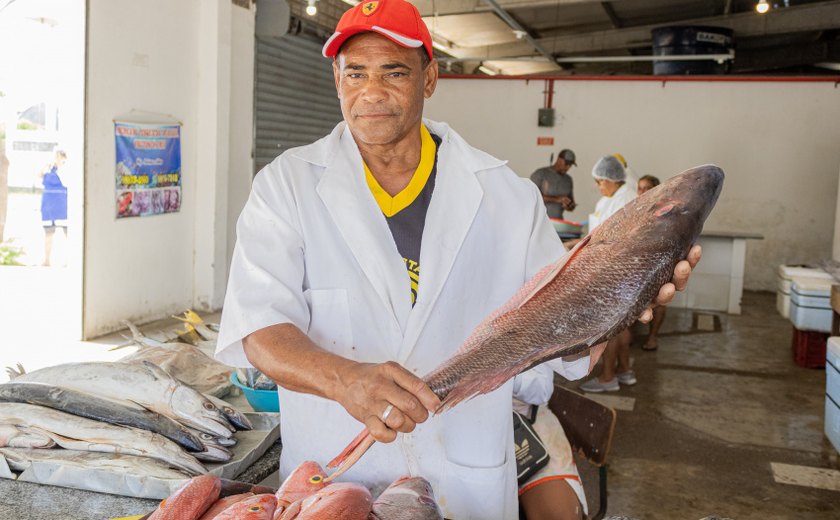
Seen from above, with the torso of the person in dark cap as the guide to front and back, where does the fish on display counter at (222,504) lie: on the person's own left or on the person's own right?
on the person's own right

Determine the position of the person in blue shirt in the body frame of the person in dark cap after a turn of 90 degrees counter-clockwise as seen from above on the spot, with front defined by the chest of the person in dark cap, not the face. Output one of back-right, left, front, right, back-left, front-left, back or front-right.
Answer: back-left

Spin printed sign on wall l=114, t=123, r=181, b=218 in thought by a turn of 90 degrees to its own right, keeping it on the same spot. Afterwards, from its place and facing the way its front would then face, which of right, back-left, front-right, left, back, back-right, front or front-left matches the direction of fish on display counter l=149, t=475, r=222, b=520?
front-left

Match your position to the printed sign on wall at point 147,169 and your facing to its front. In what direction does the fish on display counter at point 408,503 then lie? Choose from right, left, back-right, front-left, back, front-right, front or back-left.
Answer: front-right

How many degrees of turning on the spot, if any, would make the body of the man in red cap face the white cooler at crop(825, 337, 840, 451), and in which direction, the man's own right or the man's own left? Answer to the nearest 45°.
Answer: approximately 135° to the man's own left

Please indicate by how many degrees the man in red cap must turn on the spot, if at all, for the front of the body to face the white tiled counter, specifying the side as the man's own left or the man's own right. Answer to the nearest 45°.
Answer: approximately 180°

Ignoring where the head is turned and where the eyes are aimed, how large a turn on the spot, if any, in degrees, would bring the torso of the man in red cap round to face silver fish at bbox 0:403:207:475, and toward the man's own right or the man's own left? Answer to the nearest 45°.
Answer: approximately 90° to the man's own right

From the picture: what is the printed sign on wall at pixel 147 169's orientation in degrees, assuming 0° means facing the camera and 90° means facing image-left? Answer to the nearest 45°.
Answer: approximately 315°

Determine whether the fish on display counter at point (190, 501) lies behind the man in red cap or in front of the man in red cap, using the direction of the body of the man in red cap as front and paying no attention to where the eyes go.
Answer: in front

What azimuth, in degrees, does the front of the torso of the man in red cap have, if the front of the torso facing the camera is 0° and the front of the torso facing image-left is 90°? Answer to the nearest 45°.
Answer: approximately 0°

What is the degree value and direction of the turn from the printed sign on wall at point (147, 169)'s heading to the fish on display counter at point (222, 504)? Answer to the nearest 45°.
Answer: approximately 45° to its right
